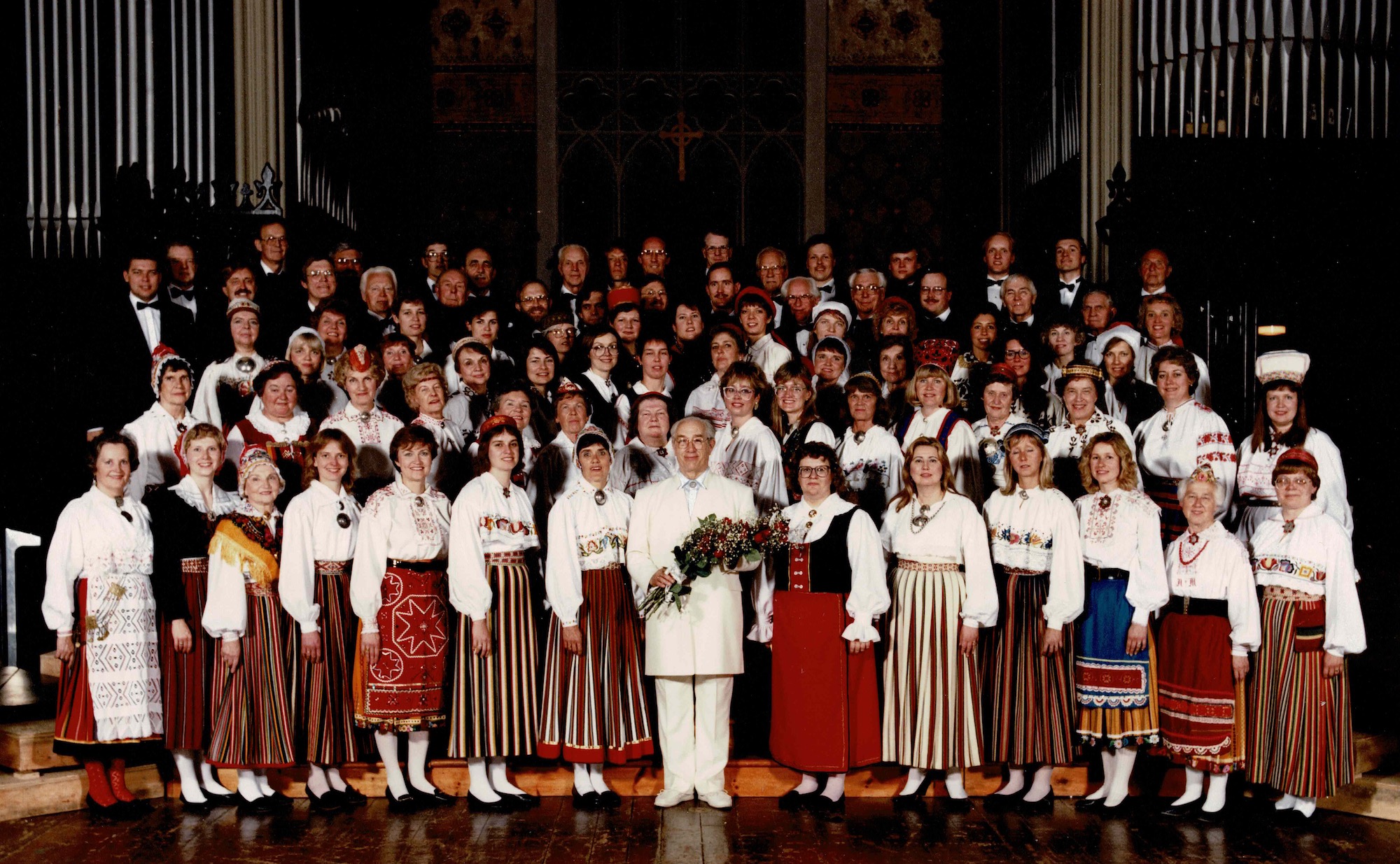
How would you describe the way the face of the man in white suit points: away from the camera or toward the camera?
toward the camera

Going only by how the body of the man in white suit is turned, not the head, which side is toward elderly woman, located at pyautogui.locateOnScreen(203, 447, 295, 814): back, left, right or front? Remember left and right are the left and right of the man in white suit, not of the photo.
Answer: right

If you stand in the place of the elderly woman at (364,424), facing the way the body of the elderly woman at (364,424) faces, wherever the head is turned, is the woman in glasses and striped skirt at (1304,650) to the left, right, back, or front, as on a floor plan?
left

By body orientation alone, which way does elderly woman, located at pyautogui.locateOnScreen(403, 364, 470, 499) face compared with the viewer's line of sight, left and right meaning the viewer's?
facing the viewer and to the right of the viewer

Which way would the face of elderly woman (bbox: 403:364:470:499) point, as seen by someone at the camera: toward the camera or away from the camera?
toward the camera

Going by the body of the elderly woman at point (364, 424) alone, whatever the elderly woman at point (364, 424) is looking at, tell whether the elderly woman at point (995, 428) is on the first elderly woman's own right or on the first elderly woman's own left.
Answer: on the first elderly woman's own left

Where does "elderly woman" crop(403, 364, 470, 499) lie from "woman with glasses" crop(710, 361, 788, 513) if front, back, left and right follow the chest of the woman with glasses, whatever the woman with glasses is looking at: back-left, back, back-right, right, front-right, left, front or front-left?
front-right

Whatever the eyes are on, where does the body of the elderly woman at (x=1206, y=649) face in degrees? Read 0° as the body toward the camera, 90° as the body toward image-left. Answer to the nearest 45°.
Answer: approximately 45°

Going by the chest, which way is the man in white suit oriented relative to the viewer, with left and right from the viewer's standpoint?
facing the viewer

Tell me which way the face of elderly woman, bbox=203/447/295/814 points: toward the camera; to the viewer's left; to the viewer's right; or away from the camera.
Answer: toward the camera

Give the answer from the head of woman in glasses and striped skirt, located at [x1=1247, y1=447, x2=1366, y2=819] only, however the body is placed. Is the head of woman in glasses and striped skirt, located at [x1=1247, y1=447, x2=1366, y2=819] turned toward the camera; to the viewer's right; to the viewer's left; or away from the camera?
toward the camera

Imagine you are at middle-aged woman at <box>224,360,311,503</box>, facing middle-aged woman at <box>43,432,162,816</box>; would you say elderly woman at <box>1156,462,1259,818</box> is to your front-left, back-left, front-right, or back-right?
back-left

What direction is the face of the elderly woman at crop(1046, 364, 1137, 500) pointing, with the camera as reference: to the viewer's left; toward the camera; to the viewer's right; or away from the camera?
toward the camera

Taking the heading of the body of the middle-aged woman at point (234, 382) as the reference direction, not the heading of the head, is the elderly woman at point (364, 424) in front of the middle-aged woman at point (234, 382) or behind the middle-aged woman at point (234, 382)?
in front

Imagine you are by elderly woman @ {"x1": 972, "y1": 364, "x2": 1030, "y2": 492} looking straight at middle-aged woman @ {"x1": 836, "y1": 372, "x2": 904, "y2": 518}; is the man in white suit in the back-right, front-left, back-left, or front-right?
front-left

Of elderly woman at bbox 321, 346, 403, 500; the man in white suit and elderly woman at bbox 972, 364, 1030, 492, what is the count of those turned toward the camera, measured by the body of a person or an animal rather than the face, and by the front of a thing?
3

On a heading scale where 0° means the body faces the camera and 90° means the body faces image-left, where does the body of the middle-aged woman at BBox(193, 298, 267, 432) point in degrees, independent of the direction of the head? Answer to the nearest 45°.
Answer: approximately 315°

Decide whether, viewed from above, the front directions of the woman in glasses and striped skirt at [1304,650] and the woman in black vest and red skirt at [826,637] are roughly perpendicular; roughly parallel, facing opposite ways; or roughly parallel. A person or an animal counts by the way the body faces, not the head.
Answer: roughly parallel
